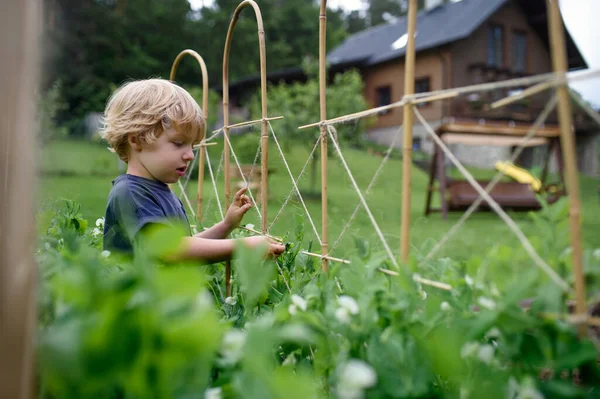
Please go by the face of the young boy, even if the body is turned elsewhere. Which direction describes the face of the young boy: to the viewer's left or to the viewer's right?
to the viewer's right

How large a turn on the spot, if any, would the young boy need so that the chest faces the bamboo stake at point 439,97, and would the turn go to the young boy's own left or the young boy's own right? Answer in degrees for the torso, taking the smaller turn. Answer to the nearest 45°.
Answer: approximately 45° to the young boy's own right

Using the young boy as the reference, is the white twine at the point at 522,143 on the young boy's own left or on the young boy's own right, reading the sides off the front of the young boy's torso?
on the young boy's own right

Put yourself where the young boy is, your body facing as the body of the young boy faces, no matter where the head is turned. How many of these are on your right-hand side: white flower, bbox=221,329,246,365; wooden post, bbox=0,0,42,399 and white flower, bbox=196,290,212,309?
3

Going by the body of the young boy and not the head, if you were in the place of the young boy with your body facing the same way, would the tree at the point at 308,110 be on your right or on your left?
on your left

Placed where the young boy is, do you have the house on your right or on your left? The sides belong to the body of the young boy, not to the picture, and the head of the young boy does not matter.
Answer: on your left

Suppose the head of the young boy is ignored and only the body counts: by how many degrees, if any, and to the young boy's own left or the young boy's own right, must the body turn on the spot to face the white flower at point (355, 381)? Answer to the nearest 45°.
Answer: approximately 90° to the young boy's own right

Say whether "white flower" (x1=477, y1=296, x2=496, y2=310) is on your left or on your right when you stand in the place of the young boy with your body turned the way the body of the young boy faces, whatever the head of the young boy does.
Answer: on your right

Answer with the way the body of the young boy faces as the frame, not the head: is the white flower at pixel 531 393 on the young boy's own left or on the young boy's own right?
on the young boy's own right

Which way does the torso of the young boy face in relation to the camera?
to the viewer's right

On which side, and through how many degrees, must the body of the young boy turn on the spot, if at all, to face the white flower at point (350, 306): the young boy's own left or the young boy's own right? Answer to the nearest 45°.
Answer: approximately 45° to the young boy's own right
